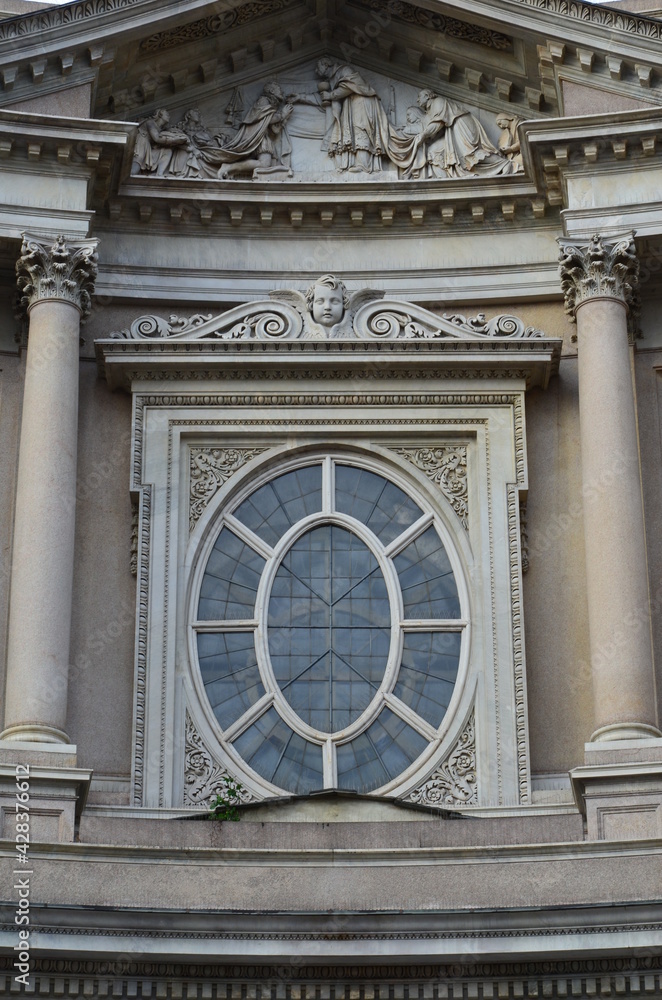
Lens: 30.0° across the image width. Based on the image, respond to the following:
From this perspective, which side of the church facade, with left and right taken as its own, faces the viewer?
front
